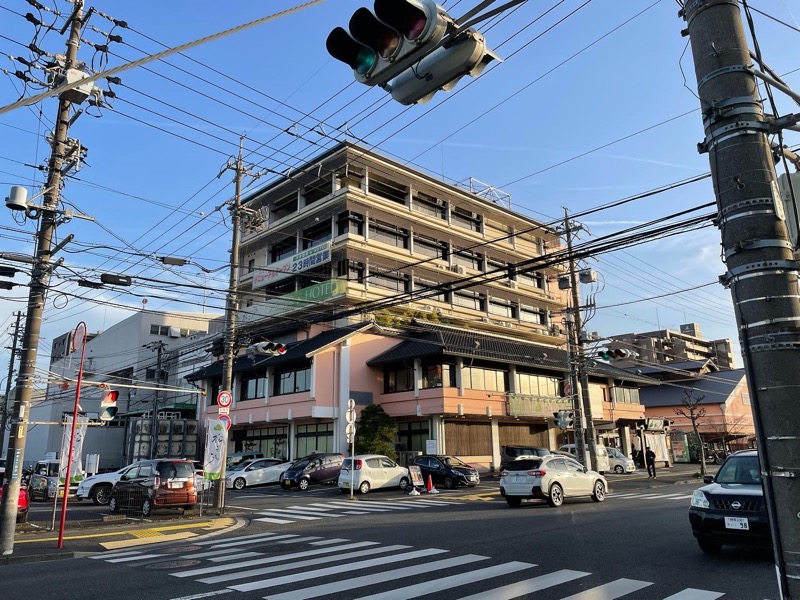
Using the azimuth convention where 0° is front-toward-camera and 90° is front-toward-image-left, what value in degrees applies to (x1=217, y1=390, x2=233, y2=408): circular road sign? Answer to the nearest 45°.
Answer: approximately 0°

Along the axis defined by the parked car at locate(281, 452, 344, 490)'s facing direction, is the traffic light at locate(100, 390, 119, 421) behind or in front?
in front

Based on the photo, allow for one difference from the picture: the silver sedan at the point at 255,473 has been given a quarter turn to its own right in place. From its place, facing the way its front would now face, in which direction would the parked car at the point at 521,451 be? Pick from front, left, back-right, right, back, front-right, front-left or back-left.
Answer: back-right

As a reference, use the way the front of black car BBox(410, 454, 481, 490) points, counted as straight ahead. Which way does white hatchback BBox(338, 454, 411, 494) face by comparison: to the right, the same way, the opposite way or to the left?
to the left
